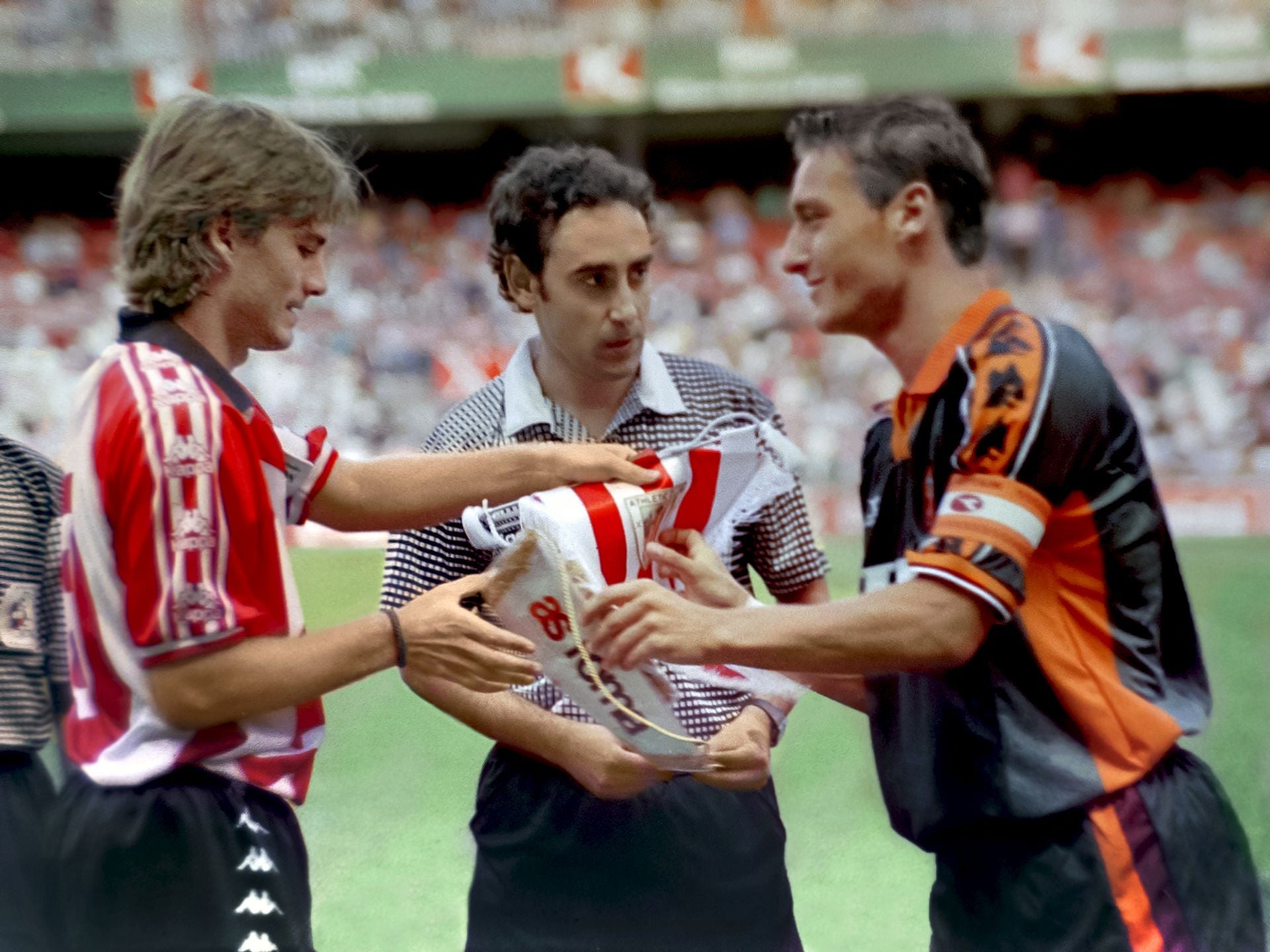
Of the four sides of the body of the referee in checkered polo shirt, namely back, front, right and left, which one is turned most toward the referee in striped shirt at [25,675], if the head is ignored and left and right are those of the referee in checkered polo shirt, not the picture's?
right

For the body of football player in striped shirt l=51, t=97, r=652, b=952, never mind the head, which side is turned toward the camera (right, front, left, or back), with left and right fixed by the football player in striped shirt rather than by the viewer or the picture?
right

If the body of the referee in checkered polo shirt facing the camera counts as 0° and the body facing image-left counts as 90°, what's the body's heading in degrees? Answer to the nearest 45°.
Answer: approximately 0°

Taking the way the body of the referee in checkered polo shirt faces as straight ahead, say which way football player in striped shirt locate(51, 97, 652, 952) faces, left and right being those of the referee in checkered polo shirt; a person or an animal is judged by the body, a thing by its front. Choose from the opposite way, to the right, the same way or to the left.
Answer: to the left

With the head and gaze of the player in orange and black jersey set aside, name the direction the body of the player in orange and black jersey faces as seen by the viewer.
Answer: to the viewer's left

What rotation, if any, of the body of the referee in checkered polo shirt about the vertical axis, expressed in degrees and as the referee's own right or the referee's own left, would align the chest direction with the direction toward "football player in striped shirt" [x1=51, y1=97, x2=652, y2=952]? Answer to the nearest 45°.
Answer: approximately 45° to the referee's own right

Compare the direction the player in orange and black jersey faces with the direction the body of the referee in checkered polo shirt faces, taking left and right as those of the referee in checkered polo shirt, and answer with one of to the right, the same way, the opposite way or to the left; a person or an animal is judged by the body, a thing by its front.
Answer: to the right

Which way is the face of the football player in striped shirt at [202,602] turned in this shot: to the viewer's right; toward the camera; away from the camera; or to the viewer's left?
to the viewer's right

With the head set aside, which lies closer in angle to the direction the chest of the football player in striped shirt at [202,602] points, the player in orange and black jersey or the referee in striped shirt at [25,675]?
the player in orange and black jersey

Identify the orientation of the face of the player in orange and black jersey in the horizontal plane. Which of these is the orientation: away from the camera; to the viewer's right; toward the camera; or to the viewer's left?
to the viewer's left

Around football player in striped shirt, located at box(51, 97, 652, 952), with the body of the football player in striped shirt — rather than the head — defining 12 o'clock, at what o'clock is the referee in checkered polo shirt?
The referee in checkered polo shirt is roughly at 11 o'clock from the football player in striped shirt.

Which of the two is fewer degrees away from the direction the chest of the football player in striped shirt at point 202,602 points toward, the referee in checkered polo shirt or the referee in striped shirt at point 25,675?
the referee in checkered polo shirt

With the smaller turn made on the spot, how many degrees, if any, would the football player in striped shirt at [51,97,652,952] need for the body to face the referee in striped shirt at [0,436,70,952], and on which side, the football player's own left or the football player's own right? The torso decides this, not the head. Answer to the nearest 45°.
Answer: approximately 135° to the football player's own left
